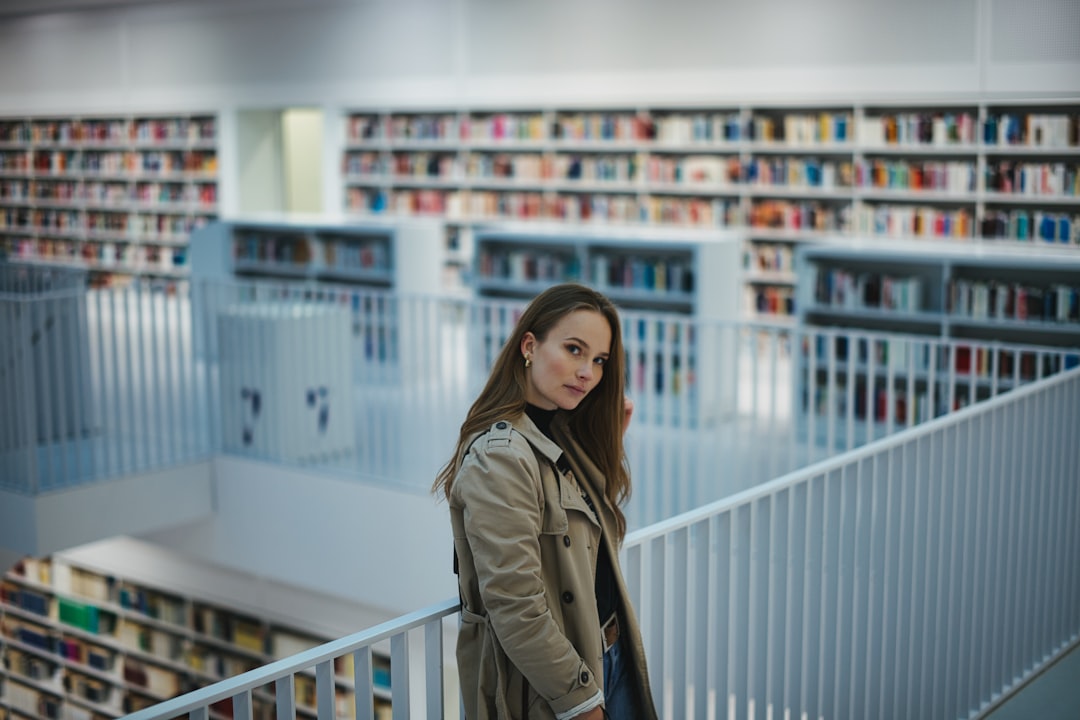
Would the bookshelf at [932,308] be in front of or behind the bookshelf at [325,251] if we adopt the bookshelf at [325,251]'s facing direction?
in front

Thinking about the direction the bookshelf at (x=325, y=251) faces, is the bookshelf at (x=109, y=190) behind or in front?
behind

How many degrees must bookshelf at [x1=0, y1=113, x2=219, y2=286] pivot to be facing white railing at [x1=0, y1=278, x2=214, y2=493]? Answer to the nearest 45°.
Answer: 0° — it already faces it

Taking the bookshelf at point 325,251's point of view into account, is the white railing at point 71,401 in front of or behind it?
in front

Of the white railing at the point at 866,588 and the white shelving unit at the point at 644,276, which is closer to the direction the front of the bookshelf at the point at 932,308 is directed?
the white railing

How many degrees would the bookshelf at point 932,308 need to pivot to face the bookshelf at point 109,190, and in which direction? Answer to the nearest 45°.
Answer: approximately 135° to its right

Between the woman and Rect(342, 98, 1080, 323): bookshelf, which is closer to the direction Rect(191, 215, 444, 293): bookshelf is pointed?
the woman

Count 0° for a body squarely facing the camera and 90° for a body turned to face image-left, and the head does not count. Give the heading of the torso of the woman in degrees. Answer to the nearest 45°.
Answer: approximately 315°
